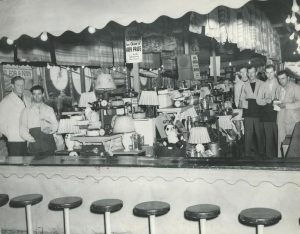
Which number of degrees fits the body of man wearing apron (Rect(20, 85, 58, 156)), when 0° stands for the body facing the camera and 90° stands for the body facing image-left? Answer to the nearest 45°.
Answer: approximately 0°

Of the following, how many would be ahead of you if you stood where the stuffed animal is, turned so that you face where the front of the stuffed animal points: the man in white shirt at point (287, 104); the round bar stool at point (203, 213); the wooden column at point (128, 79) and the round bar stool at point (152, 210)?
2

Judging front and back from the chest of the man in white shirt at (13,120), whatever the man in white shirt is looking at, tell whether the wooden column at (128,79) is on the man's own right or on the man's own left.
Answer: on the man's own left

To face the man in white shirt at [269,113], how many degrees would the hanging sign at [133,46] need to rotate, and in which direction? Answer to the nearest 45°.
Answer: approximately 90° to its left

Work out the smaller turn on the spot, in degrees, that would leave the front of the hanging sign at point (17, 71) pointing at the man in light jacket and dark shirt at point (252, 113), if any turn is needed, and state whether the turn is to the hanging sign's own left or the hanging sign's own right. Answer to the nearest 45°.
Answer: approximately 45° to the hanging sign's own left

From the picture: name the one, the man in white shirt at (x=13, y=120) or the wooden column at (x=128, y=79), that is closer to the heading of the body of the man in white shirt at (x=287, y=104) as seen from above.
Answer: the man in white shirt

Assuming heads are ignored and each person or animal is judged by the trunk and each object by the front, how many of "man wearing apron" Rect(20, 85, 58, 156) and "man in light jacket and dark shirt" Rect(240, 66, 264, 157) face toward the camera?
2
